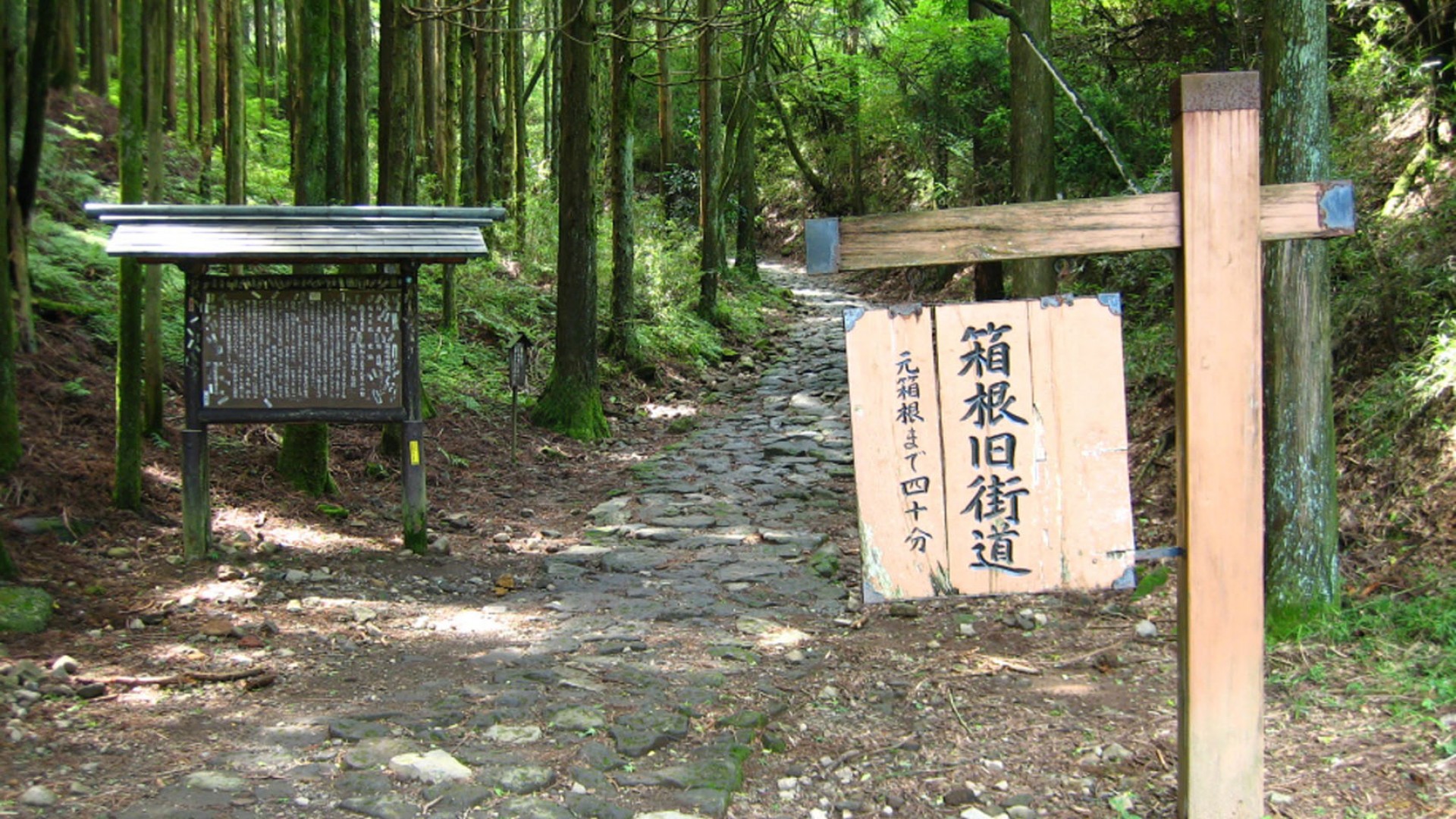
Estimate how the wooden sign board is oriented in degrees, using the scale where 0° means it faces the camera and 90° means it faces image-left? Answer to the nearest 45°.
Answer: approximately 0°

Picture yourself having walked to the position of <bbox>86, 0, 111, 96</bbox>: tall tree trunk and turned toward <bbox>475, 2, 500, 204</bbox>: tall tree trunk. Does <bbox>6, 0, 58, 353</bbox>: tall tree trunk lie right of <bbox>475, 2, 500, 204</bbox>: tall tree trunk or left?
right

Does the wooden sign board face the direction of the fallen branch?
no

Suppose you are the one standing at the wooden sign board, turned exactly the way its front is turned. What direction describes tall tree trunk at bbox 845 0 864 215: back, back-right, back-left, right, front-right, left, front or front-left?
back

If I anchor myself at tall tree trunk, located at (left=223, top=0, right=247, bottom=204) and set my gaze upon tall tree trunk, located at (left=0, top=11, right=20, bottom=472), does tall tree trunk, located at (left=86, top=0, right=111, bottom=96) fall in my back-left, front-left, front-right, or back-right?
back-right

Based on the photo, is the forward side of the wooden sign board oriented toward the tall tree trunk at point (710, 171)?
no

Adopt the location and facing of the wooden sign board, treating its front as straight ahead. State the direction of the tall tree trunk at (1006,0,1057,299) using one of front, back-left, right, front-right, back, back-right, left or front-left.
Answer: back

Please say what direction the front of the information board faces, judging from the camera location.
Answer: facing the viewer

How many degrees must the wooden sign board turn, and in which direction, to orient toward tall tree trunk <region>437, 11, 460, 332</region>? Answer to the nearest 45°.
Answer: approximately 135° to its right

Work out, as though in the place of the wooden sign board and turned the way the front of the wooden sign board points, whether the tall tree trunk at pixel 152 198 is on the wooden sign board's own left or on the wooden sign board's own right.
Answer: on the wooden sign board's own right

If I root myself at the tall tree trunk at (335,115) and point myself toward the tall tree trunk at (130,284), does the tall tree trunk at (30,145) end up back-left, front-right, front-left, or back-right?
front-right

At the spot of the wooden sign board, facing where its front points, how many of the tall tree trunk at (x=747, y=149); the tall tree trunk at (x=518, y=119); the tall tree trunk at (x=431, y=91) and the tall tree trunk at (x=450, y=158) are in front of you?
0

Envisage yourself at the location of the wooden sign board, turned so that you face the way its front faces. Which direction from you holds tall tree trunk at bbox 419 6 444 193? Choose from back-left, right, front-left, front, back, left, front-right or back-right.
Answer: back-right

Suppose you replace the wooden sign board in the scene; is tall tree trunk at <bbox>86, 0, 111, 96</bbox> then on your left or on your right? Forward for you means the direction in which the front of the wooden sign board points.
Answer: on your right

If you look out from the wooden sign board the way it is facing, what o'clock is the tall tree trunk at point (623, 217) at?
The tall tree trunk is roughly at 5 o'clock from the wooden sign board.

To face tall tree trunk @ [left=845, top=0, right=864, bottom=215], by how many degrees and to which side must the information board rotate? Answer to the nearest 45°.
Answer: approximately 135° to its left

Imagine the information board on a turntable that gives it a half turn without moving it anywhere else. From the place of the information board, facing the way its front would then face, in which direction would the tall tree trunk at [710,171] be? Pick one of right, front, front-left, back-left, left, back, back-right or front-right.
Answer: front-right

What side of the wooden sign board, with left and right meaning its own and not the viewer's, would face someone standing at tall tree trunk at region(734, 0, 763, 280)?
back

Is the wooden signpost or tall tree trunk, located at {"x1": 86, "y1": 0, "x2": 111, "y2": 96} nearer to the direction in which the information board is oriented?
the wooden signpost

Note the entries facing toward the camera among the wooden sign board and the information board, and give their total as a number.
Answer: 2

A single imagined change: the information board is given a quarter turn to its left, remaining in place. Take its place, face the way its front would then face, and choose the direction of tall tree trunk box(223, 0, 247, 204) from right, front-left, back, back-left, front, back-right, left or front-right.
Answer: left
